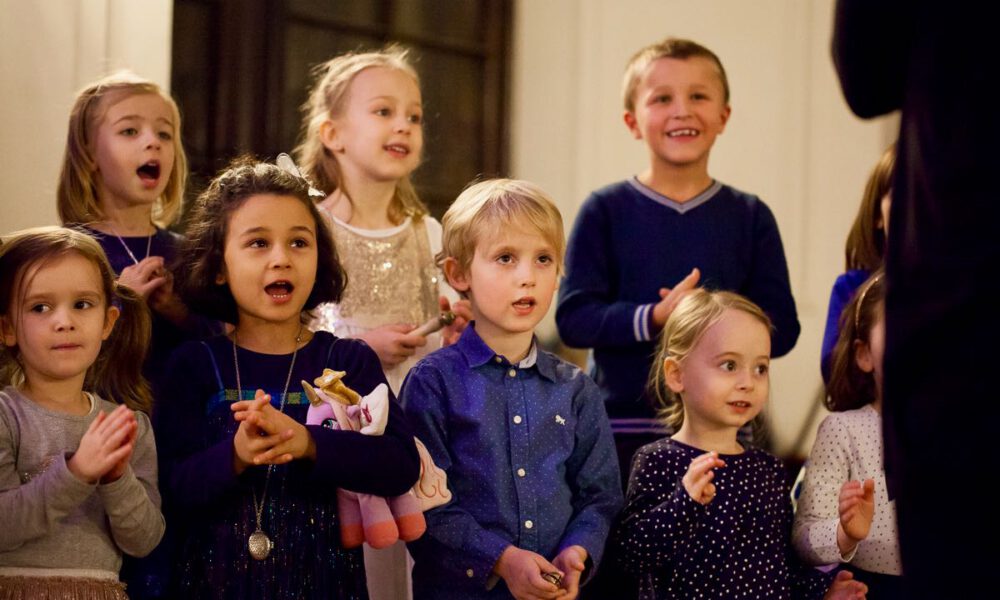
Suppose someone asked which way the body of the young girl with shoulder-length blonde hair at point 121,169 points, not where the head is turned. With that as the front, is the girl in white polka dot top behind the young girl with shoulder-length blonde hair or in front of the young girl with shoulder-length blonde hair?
in front

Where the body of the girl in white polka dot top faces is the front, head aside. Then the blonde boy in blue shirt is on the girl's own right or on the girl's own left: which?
on the girl's own right

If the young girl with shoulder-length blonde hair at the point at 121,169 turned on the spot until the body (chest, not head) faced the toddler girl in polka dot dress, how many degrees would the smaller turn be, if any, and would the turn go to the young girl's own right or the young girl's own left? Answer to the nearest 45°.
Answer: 0° — they already face them

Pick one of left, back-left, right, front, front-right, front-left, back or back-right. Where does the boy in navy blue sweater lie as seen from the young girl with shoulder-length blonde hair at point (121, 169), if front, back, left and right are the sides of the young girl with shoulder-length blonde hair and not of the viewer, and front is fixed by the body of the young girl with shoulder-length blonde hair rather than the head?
front-left

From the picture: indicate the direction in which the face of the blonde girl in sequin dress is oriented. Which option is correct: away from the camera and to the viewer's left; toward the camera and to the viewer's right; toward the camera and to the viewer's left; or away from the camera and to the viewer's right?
toward the camera and to the viewer's right

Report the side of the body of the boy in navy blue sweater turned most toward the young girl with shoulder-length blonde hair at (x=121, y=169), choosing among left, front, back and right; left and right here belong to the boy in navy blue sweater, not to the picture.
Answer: right

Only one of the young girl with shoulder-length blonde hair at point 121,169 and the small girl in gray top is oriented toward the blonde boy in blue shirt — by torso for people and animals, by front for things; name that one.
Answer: the young girl with shoulder-length blonde hair

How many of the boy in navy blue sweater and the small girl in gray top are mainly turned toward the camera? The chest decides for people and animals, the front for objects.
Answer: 2
